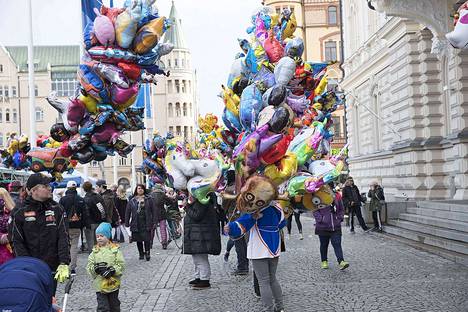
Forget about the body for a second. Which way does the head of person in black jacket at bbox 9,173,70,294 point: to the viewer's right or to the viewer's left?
to the viewer's right

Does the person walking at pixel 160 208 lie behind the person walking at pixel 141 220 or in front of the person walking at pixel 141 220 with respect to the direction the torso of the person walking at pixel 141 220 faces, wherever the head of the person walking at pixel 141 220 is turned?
behind

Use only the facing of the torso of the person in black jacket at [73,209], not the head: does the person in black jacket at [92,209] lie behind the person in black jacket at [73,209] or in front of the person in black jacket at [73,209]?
in front

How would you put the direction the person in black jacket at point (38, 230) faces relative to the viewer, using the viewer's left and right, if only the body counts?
facing the viewer and to the right of the viewer

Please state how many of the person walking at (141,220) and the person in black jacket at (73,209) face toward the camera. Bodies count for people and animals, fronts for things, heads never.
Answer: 1

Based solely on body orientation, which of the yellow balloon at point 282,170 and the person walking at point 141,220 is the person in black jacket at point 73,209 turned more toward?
the person walking

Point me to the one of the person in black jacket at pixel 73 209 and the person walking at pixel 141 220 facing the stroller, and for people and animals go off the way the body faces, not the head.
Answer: the person walking

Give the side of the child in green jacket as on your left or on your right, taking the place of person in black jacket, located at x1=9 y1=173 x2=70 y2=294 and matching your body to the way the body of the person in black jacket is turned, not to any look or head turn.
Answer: on your left

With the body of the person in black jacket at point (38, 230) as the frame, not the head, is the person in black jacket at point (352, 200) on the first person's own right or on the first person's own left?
on the first person's own left

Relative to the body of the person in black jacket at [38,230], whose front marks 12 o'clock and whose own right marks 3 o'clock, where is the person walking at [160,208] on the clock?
The person walking is roughly at 8 o'clock from the person in black jacket.

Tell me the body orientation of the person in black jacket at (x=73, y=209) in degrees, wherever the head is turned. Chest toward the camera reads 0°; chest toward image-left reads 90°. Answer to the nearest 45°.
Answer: approximately 180°

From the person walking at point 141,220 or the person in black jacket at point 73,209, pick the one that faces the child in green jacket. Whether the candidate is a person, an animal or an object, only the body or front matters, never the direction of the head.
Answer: the person walking

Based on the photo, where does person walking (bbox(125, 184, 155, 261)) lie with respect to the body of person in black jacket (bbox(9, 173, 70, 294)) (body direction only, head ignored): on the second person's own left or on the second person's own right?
on the second person's own left

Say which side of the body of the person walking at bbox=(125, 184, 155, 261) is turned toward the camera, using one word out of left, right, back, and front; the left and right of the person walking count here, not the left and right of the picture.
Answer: front
